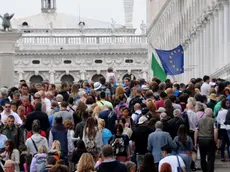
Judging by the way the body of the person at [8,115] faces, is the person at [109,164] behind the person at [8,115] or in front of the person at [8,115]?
in front

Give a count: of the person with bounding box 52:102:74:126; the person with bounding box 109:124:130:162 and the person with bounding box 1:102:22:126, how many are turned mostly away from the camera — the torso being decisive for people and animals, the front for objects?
1

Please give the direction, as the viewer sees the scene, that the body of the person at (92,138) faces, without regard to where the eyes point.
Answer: away from the camera

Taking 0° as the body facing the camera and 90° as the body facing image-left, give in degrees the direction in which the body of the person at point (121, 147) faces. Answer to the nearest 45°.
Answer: approximately 0°

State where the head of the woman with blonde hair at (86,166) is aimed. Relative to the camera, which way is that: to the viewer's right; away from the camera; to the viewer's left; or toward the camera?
away from the camera
